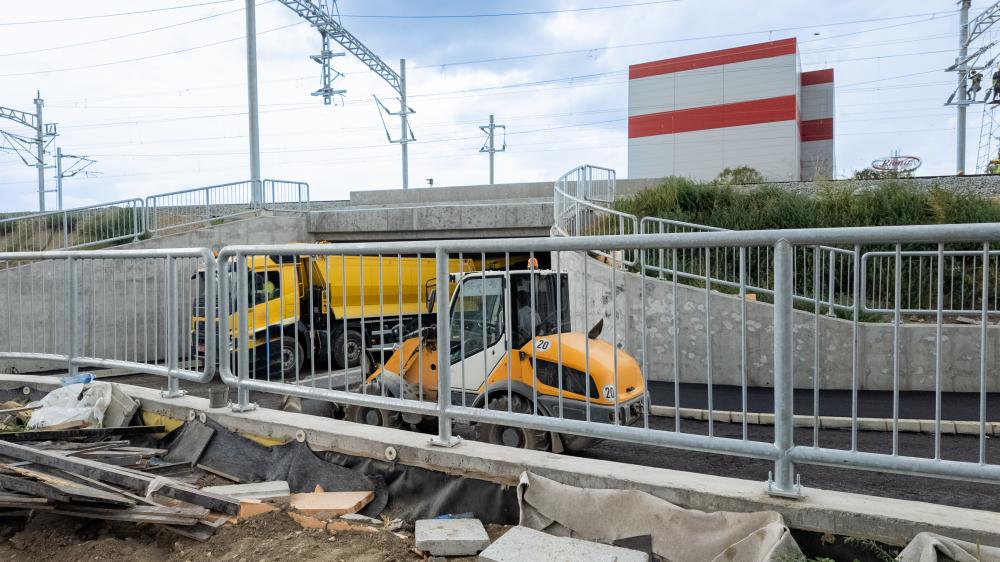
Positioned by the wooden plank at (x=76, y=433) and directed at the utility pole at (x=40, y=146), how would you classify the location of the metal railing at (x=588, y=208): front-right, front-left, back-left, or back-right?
front-right

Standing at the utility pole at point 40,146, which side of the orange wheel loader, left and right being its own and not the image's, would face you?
front

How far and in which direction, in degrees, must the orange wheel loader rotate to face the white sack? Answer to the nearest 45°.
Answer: approximately 45° to its left

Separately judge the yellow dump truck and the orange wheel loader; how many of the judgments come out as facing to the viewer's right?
0

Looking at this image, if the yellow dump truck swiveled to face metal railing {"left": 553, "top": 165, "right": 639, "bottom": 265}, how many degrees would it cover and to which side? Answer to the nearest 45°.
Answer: approximately 180°

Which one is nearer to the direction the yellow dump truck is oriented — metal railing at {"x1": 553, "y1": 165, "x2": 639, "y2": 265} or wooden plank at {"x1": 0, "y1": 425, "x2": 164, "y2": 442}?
the wooden plank

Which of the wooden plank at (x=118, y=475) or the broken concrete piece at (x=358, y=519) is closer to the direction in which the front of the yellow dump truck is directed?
the wooden plank

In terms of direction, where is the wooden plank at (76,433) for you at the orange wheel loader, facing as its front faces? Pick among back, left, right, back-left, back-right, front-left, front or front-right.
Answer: front-left

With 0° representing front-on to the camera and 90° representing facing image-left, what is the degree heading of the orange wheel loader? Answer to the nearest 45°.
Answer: approximately 135°

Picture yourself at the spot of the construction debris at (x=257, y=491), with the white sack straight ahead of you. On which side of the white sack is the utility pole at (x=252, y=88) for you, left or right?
right

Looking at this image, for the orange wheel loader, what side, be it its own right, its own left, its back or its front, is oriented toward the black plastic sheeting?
left

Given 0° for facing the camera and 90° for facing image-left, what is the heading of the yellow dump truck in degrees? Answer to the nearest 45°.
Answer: approximately 45°

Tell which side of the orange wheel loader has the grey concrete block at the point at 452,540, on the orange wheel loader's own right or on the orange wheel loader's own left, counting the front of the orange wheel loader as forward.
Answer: on the orange wheel loader's own left
